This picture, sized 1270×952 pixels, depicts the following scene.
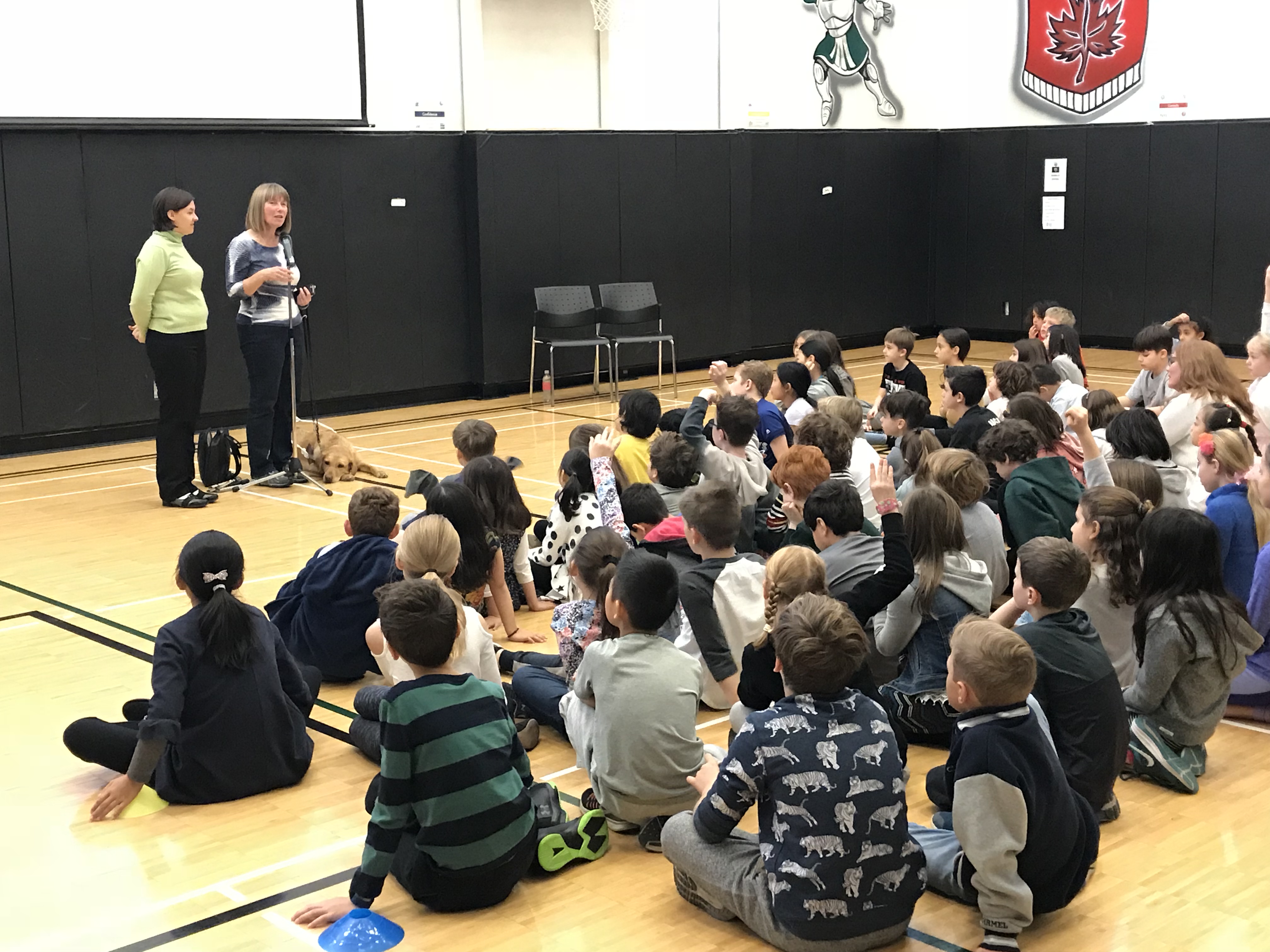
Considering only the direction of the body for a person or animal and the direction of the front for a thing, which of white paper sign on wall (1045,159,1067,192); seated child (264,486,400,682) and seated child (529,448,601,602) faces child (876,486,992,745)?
the white paper sign on wall

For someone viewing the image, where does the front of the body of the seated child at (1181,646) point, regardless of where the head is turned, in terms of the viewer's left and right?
facing away from the viewer and to the left of the viewer

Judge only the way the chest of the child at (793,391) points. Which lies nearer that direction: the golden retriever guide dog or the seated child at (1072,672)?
the golden retriever guide dog

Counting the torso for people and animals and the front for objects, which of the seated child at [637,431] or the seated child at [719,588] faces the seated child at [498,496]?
the seated child at [719,588]

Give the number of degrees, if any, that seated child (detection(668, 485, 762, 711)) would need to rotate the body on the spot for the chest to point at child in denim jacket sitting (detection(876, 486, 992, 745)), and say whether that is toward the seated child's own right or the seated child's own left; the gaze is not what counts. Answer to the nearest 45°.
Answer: approximately 135° to the seated child's own right

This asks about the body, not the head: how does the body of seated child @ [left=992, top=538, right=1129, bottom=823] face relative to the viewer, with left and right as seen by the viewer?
facing away from the viewer and to the left of the viewer

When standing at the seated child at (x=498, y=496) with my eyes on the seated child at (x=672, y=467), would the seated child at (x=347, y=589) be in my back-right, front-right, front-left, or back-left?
back-right

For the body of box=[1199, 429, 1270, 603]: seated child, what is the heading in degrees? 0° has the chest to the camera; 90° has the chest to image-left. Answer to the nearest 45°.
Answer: approximately 90°

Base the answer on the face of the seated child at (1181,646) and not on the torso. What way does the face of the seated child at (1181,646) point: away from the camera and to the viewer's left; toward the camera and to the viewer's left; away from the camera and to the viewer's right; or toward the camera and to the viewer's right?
away from the camera and to the viewer's left

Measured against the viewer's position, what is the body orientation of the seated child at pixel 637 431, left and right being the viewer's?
facing away from the viewer and to the left of the viewer

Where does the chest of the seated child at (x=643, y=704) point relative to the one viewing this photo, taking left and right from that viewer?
facing away from the viewer and to the left of the viewer

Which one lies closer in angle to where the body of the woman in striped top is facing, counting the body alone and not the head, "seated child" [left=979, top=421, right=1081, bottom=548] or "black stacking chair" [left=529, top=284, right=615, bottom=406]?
the seated child

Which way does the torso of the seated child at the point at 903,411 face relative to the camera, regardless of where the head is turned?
to the viewer's left
